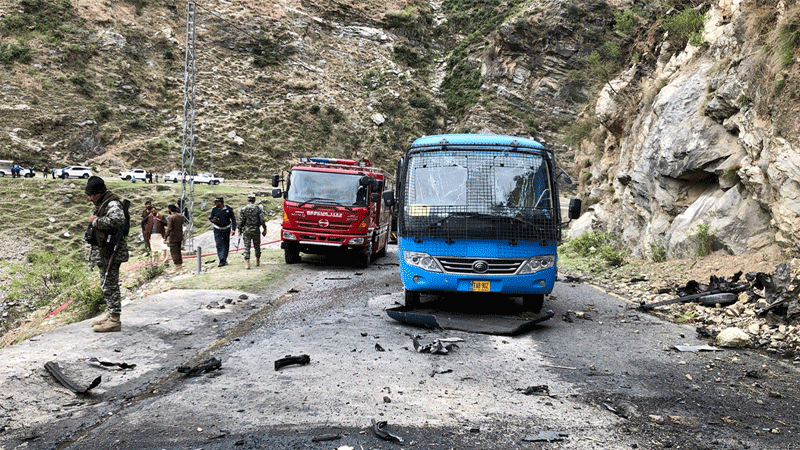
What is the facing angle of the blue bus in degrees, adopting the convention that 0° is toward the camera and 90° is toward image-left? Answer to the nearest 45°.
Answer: approximately 0°

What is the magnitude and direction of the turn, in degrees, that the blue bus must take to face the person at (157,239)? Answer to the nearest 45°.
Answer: approximately 135° to its right

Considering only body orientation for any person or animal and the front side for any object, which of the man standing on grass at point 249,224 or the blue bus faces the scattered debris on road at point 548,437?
the blue bus

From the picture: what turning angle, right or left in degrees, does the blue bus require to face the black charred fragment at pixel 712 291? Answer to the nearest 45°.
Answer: approximately 45° to its left

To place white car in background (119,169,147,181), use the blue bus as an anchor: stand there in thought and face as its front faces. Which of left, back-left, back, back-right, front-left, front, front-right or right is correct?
back-right

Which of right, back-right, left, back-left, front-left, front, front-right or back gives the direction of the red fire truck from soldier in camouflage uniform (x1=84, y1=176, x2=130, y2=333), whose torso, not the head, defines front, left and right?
back-right

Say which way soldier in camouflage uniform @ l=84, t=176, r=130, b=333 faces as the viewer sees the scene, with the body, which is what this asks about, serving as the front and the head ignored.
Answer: to the viewer's left

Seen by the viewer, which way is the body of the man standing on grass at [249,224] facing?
away from the camera

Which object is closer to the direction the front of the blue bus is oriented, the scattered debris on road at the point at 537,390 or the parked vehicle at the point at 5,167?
the scattered debris on road

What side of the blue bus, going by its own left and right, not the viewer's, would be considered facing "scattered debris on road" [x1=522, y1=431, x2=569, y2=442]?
front

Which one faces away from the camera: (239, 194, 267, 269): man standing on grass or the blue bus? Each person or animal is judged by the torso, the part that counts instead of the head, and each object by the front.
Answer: the man standing on grass
